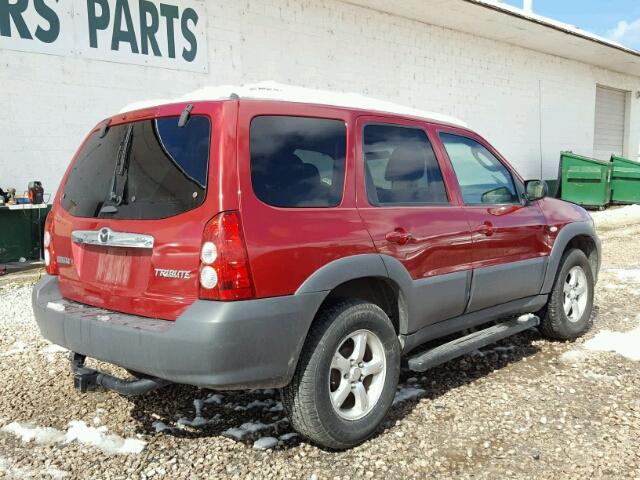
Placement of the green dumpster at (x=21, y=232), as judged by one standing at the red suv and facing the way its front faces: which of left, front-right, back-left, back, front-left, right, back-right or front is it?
left

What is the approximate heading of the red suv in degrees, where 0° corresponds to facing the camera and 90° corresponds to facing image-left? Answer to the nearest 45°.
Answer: approximately 225°

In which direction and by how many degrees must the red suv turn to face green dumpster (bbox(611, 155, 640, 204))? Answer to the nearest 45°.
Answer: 0° — it already faces it

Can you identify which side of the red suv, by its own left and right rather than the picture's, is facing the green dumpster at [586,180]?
front
